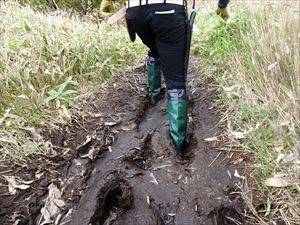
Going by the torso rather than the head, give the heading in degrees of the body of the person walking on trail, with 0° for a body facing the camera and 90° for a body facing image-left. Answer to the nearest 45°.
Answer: approximately 180°

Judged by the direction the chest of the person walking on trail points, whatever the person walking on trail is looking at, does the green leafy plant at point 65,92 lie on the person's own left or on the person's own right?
on the person's own left
